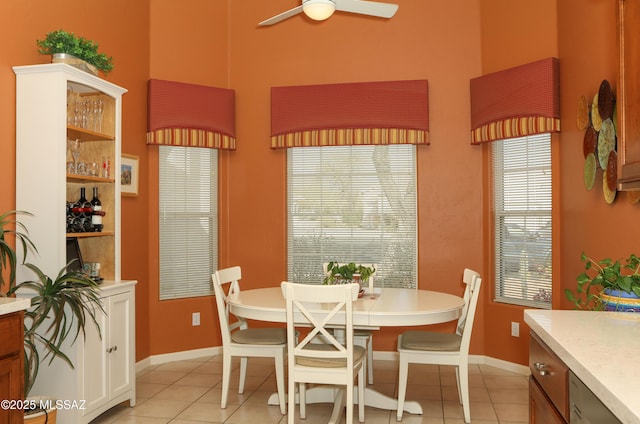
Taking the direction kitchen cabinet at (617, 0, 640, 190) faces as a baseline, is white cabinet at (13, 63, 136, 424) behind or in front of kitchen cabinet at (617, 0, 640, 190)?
in front

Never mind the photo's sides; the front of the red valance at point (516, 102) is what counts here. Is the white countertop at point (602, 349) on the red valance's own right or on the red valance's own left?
on the red valance's own left

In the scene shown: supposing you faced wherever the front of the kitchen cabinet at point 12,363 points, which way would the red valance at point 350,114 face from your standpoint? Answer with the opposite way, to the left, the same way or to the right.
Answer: to the right

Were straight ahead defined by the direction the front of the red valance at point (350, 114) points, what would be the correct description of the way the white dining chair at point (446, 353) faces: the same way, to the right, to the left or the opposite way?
to the right

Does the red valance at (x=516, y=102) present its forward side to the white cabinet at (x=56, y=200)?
yes

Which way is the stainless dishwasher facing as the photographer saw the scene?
facing the viewer and to the left of the viewer

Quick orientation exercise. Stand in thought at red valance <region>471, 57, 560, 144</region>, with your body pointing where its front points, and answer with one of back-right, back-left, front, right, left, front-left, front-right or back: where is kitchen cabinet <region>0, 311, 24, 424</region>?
front

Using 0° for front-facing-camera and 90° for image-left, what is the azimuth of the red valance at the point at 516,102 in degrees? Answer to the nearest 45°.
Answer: approximately 45°

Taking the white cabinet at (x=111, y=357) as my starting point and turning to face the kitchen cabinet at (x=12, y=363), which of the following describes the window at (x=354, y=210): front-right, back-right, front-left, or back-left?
back-left

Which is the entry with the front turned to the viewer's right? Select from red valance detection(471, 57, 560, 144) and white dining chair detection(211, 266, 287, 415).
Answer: the white dining chair

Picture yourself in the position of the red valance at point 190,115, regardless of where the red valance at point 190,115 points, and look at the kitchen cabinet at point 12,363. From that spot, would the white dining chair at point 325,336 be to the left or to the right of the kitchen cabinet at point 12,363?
left

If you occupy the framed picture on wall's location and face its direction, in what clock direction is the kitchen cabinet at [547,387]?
The kitchen cabinet is roughly at 1 o'clock from the framed picture on wall.

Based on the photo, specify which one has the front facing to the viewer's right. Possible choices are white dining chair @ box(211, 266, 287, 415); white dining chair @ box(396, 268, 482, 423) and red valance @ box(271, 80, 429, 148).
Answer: white dining chair @ box(211, 266, 287, 415)

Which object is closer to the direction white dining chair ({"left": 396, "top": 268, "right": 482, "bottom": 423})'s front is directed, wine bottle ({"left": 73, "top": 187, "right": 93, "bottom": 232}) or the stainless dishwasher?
the wine bottle

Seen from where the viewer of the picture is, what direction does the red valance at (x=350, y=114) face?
facing the viewer

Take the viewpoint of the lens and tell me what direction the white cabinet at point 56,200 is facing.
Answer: facing the viewer and to the right of the viewer

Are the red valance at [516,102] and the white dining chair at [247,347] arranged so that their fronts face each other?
yes
